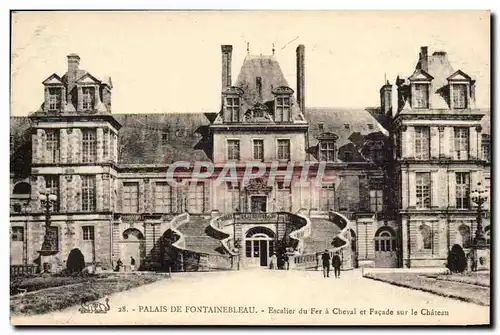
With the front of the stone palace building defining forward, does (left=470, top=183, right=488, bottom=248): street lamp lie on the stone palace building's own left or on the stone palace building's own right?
on the stone palace building's own left

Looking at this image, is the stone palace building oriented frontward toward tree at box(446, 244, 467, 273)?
no

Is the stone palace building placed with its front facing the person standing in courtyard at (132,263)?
no

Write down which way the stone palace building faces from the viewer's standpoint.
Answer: facing the viewer
